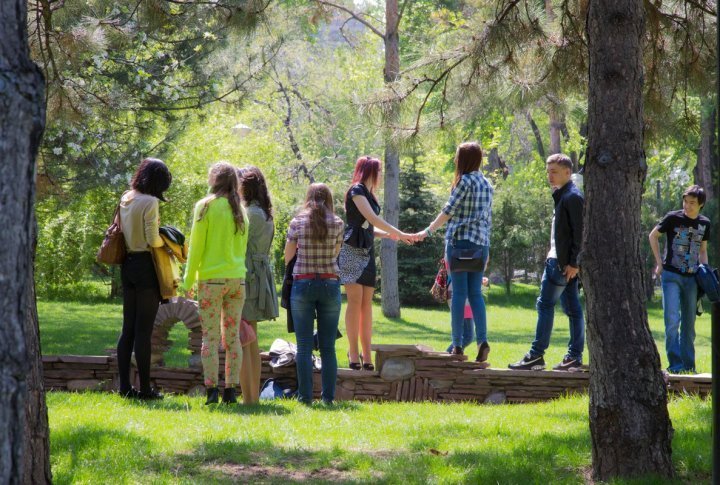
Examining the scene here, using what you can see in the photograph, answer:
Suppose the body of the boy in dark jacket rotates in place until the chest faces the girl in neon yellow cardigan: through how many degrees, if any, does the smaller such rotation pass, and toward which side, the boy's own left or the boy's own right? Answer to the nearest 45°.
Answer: approximately 45° to the boy's own left

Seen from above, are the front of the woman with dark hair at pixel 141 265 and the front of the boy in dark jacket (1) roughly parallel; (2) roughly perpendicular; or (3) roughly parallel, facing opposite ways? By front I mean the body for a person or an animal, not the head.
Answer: roughly perpendicular

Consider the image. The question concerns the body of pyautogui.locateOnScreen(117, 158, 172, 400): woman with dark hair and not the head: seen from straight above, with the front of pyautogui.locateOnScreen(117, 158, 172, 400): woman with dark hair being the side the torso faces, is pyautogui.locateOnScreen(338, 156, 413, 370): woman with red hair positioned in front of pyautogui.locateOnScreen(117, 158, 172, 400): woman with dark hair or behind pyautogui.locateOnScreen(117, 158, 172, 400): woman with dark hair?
in front

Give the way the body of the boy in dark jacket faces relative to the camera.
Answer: to the viewer's left

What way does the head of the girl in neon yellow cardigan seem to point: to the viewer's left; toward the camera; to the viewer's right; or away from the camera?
away from the camera

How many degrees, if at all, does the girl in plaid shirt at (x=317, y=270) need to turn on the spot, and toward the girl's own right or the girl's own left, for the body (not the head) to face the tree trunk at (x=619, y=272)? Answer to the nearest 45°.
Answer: approximately 135° to the girl's own right

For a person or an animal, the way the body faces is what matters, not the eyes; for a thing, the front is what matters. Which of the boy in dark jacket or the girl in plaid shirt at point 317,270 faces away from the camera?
the girl in plaid shirt

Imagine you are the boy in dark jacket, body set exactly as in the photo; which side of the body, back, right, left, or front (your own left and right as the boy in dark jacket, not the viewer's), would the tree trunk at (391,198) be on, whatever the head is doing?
right

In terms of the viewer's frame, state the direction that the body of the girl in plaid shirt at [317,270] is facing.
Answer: away from the camera

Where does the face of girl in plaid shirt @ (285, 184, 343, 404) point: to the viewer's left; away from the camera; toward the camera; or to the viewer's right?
away from the camera

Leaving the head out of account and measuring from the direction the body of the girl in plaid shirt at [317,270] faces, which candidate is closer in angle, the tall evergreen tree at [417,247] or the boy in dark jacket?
the tall evergreen tree

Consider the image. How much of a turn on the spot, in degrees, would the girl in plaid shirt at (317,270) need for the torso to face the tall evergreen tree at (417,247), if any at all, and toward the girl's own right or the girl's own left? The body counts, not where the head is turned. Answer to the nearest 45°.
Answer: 0° — they already face it

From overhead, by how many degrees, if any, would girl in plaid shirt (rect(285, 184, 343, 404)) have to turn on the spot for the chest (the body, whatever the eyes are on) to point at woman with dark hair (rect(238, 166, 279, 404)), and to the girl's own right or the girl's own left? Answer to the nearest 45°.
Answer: approximately 90° to the girl's own left

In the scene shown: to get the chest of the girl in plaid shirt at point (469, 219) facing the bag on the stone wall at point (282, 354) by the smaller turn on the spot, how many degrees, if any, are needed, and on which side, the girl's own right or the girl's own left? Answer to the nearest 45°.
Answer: approximately 45° to the girl's own left

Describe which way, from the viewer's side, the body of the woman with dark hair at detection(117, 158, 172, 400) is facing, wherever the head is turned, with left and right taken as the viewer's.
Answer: facing away from the viewer and to the right of the viewer

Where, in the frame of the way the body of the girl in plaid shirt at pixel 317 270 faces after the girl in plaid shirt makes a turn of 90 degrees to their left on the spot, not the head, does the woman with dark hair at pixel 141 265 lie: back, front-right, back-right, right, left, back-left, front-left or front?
front

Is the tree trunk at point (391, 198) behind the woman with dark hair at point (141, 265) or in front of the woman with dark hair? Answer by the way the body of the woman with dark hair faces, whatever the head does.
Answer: in front
